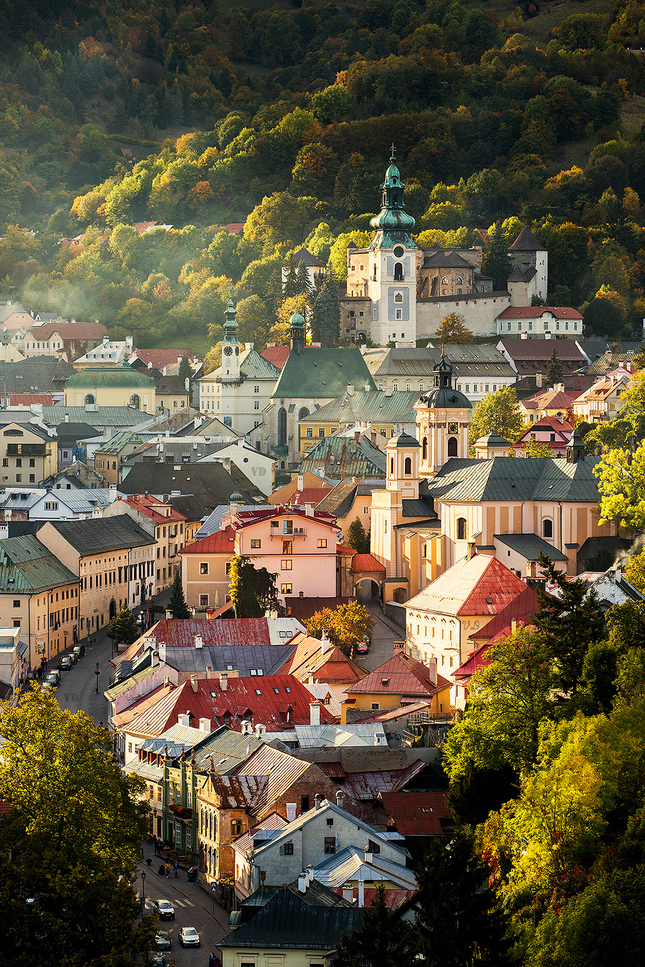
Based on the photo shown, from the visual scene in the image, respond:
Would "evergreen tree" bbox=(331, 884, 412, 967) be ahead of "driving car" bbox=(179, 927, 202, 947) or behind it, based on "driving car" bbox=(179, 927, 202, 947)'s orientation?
ahead
